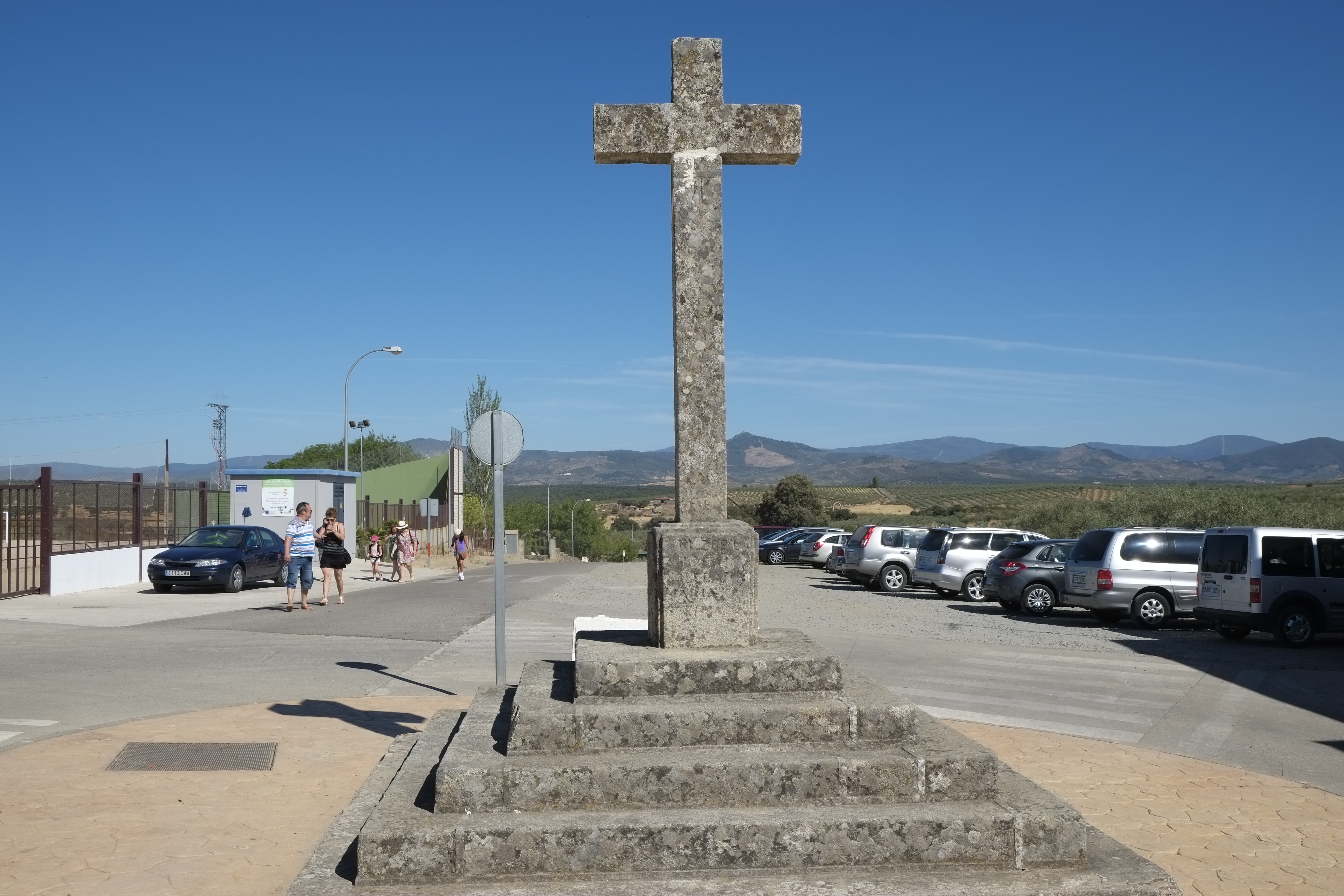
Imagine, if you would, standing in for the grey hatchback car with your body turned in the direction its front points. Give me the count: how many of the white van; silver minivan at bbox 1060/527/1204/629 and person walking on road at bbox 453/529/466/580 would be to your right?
2

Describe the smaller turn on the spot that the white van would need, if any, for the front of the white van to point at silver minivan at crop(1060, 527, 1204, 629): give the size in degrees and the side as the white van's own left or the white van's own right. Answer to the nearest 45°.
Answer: approximately 90° to the white van's own left

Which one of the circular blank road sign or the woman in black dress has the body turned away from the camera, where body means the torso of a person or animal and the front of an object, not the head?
the circular blank road sign

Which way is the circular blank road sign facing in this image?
away from the camera

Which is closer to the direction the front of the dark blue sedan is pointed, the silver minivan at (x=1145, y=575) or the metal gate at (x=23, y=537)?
the metal gate

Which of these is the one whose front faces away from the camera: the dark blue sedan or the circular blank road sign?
the circular blank road sign

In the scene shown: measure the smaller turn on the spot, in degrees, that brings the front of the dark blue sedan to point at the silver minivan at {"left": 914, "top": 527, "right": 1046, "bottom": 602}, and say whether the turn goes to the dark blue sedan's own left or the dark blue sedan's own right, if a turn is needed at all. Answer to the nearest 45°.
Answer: approximately 135° to the dark blue sedan's own left

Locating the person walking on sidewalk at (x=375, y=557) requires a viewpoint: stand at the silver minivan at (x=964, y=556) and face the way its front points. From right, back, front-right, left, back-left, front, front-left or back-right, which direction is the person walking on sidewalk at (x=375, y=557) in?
back-left
